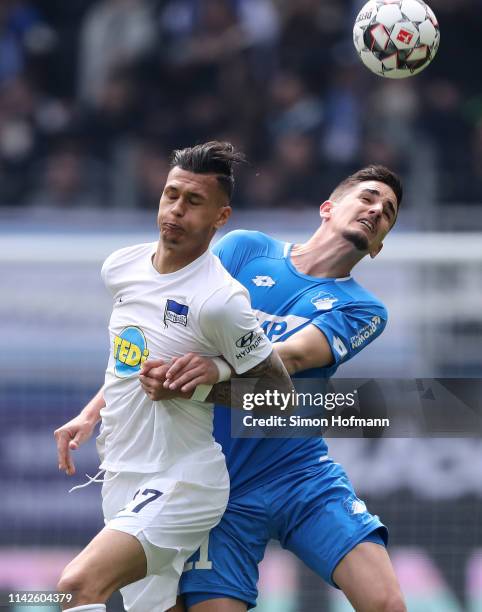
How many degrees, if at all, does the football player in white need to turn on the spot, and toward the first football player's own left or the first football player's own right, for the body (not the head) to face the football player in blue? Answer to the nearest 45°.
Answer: approximately 180°

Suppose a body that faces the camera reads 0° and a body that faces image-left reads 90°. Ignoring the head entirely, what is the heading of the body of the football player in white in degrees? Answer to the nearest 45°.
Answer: approximately 45°

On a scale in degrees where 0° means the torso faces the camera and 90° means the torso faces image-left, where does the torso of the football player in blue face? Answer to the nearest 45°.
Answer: approximately 0°
